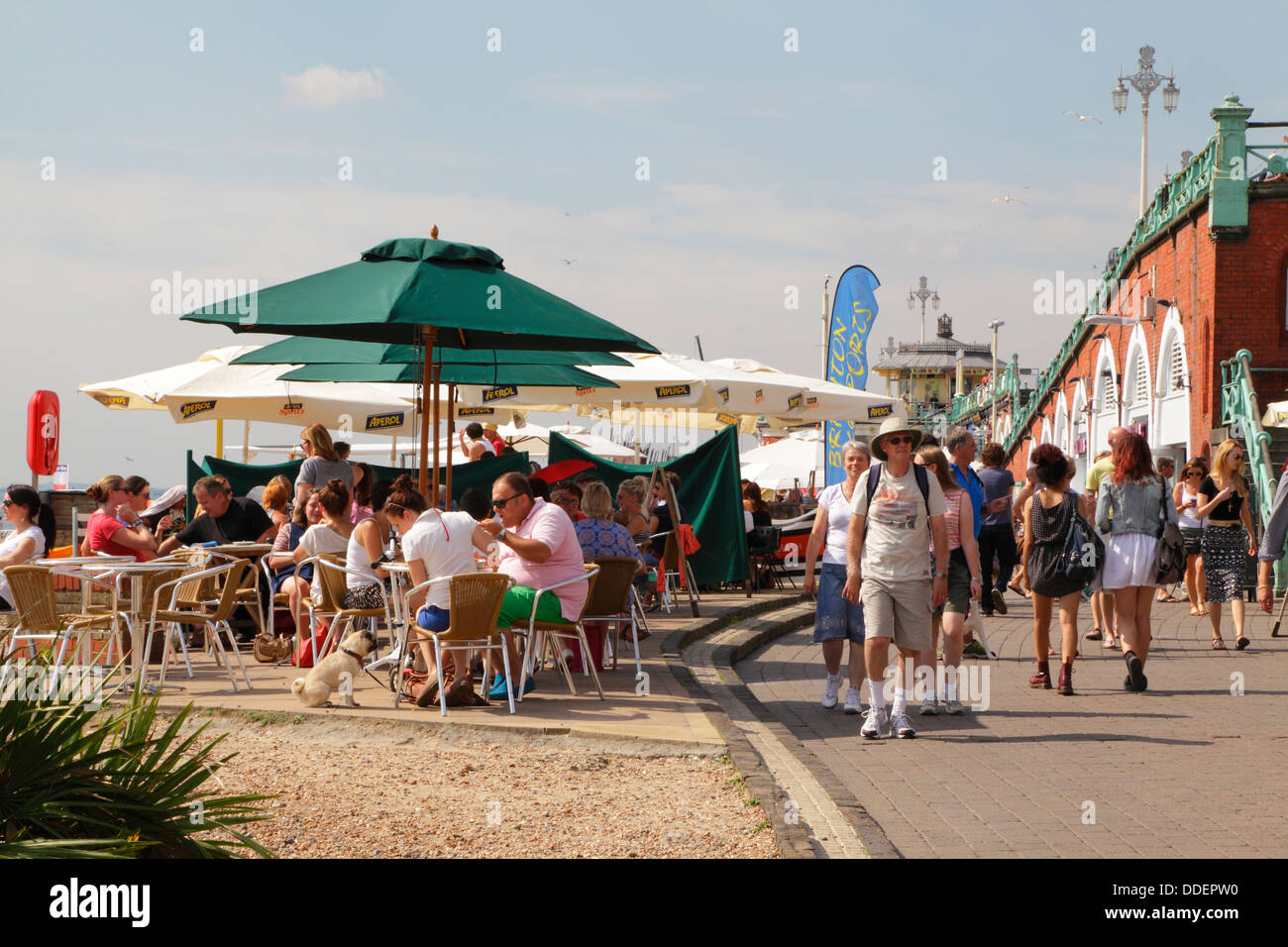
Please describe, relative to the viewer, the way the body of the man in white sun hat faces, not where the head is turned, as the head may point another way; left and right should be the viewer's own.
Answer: facing the viewer

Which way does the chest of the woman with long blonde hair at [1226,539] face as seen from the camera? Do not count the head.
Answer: toward the camera

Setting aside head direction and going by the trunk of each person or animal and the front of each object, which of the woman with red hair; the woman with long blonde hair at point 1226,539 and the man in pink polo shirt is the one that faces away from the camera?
the woman with red hair

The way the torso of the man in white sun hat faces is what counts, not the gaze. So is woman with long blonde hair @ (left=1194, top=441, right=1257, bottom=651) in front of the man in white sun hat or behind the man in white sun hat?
behind

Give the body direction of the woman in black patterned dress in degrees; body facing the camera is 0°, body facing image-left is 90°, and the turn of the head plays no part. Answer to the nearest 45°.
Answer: approximately 180°

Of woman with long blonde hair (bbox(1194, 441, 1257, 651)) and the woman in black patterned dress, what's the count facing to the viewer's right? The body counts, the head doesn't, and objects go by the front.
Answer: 0

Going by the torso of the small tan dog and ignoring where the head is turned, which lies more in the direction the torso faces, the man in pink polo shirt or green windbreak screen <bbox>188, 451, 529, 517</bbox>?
the man in pink polo shirt

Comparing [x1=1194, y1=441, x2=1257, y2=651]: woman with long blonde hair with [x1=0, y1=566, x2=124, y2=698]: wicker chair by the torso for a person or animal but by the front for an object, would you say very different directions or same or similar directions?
very different directions

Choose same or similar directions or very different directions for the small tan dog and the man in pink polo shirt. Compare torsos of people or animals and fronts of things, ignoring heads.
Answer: very different directions

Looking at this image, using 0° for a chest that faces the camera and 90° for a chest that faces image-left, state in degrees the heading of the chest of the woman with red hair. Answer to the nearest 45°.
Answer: approximately 180°

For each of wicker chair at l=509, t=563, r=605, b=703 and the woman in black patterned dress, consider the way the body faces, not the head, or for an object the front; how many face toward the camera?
0

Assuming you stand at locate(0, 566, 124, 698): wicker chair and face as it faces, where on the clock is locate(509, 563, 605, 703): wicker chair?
locate(509, 563, 605, 703): wicker chair is roughly at 2 o'clock from locate(0, 566, 124, 698): wicker chair.

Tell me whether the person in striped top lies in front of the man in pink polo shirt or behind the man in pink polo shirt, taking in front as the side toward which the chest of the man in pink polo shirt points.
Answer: behind

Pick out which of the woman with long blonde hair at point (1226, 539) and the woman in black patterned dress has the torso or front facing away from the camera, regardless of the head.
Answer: the woman in black patterned dress

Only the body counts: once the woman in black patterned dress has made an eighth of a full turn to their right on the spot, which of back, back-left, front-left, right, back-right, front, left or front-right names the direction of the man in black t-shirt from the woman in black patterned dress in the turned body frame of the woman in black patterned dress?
back-left

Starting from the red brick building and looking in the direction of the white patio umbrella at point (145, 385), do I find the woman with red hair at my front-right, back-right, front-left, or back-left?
front-left

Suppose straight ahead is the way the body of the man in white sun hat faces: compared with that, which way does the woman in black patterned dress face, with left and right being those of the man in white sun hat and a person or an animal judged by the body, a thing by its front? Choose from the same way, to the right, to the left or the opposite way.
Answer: the opposite way
